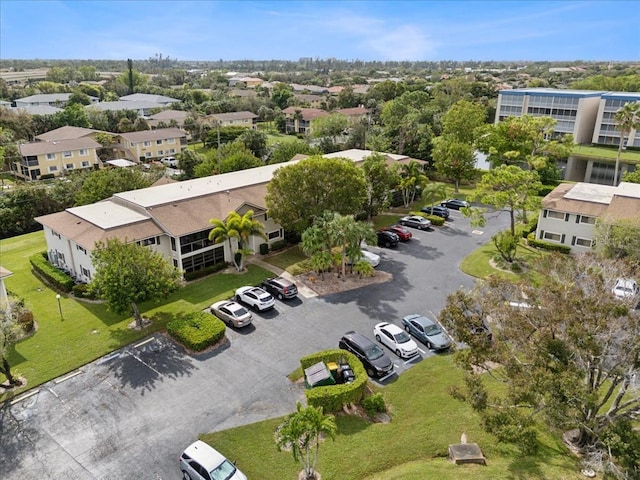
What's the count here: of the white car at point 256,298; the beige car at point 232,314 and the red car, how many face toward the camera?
0

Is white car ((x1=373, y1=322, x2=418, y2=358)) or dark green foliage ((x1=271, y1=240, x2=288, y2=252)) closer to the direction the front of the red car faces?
the dark green foliage

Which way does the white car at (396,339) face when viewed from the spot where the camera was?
facing the viewer and to the right of the viewer

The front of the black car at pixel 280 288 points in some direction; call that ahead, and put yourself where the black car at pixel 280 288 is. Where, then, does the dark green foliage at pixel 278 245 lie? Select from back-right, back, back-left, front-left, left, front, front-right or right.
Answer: front-right

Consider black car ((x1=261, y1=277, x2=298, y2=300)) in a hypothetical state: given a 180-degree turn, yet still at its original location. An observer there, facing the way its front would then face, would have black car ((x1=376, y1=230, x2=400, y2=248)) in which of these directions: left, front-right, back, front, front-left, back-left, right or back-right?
left

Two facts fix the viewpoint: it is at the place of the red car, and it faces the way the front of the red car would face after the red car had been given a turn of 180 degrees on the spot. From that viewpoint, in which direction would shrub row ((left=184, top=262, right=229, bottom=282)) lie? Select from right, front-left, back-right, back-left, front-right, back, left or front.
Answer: right

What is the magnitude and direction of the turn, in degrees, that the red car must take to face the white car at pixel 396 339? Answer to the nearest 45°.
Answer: approximately 135° to its left

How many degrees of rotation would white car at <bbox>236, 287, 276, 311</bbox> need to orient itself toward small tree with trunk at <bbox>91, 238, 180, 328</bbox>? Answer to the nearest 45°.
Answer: approximately 45° to its left

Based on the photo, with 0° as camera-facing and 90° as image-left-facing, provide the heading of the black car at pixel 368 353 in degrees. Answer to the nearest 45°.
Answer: approximately 315°

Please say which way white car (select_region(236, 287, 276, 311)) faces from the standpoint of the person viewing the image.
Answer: facing away from the viewer and to the left of the viewer

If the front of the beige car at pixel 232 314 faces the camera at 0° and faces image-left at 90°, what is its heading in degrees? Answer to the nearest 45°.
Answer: approximately 135°

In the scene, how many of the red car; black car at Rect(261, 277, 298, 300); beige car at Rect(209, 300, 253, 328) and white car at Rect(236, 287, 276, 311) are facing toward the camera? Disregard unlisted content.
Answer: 0

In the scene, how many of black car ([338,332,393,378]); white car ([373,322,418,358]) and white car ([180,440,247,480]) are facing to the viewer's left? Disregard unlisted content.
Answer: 0
